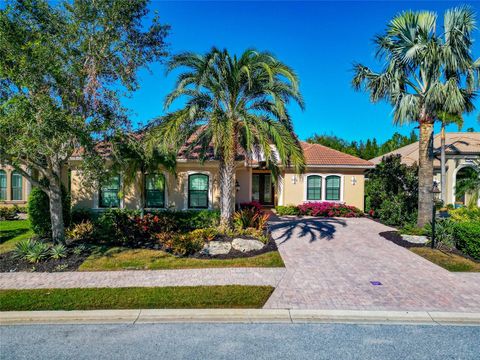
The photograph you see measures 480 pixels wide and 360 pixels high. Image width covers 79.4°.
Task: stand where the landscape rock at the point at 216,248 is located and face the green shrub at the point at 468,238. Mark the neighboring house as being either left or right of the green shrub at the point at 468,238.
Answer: left

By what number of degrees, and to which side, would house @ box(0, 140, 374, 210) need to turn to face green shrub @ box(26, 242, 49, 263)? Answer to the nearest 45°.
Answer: approximately 45° to its right

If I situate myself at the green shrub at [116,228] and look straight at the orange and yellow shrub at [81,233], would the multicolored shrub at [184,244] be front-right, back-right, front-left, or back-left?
back-left

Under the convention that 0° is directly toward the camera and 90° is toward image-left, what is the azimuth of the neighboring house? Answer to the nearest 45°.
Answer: approximately 0°

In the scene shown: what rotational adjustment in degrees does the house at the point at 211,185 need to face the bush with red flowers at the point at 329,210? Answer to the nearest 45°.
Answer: approximately 90° to its left

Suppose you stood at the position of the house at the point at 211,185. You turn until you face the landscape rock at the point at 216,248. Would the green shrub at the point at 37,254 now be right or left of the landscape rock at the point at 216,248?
right

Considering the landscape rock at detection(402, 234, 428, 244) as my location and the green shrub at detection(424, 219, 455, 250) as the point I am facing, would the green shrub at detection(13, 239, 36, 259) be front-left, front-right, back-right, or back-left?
back-right

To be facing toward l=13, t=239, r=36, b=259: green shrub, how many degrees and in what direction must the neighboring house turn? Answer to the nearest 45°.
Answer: approximately 45° to its right

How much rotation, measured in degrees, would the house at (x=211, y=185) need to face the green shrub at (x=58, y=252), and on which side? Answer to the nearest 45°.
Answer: approximately 45° to its right

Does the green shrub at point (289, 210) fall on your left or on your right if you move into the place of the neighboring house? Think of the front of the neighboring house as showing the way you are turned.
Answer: on your right

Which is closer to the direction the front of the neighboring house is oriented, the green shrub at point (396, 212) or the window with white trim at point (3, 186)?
the green shrub

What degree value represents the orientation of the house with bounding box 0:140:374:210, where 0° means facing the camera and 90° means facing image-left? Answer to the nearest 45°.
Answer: approximately 0°

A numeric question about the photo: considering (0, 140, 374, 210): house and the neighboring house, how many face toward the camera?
2
